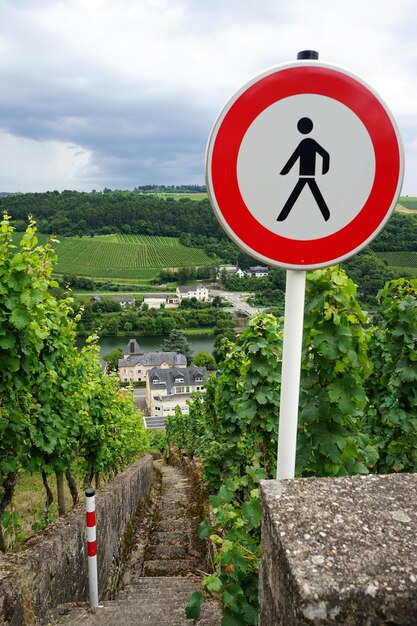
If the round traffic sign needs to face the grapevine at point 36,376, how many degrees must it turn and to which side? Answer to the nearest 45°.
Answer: approximately 135° to its right

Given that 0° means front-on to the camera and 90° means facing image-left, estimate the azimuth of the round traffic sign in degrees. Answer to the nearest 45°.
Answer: approximately 0°
